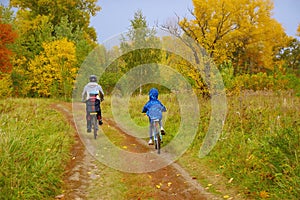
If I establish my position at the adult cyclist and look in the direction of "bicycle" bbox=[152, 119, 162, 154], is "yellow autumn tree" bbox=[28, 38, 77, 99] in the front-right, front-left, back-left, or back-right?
back-left

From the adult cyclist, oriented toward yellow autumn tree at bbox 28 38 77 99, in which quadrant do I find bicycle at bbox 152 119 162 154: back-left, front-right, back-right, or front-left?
back-right

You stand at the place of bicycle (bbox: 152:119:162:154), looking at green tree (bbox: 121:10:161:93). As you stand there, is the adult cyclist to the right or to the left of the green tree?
left

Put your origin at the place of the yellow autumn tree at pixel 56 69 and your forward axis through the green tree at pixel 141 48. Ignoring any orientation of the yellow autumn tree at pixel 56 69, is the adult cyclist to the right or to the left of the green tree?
right

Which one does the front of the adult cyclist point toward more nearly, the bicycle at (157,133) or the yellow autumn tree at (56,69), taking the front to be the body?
the yellow autumn tree

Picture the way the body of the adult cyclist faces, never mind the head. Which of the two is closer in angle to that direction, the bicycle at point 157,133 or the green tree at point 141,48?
the green tree

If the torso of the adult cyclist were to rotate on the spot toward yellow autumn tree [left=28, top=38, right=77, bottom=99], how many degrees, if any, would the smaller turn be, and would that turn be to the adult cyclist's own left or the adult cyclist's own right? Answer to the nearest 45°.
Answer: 0° — they already face it

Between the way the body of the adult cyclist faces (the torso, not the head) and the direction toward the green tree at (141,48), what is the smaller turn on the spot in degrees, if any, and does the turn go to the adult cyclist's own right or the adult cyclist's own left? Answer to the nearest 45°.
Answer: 0° — they already face it

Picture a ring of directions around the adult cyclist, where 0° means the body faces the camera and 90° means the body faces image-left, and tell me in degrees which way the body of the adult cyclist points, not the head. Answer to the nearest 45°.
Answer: approximately 180°

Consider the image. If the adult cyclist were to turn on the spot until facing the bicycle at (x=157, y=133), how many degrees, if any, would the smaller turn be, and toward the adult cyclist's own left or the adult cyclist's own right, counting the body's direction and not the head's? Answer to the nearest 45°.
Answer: approximately 135° to the adult cyclist's own right
